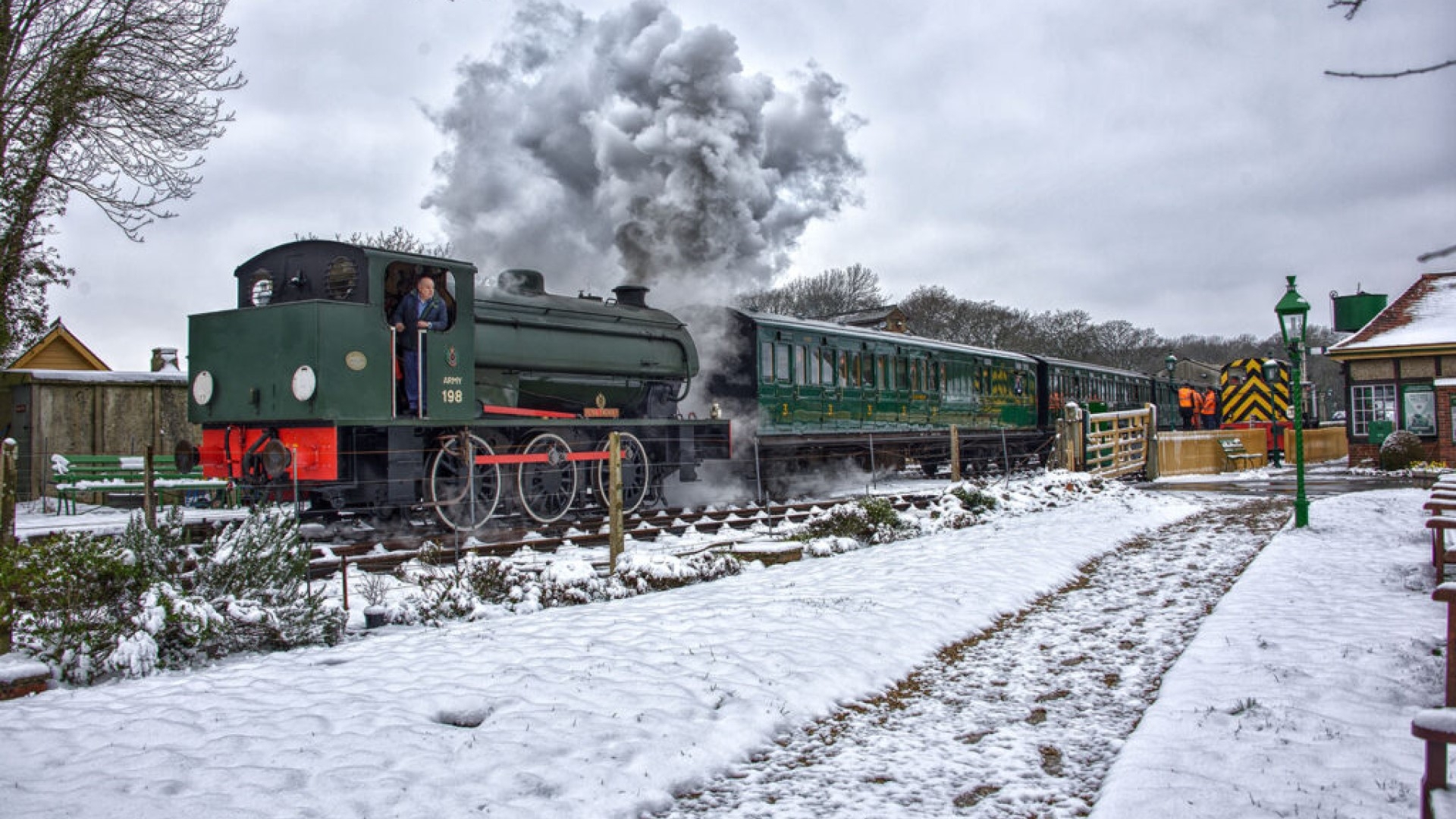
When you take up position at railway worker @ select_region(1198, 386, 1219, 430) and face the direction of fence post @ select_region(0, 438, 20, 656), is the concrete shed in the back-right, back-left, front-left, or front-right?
front-right

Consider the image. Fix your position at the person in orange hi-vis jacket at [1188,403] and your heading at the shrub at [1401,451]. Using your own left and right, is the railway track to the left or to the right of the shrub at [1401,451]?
right

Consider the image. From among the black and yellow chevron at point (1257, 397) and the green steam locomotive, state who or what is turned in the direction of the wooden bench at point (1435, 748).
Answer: the black and yellow chevron

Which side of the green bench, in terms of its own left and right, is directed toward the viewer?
front

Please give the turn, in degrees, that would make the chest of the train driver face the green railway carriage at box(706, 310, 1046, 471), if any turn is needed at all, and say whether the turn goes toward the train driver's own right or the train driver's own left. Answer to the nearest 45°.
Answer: approximately 90° to the train driver's own left

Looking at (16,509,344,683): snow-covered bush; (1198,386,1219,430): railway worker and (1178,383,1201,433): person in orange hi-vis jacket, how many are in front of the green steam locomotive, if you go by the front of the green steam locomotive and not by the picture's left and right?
2

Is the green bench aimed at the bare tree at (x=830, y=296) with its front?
no

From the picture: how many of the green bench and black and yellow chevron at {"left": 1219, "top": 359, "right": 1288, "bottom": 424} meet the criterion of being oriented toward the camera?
2

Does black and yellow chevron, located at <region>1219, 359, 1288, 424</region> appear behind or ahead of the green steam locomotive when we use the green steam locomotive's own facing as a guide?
ahead

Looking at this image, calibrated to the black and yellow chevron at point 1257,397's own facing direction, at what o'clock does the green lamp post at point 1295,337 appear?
The green lamp post is roughly at 12 o'clock from the black and yellow chevron.

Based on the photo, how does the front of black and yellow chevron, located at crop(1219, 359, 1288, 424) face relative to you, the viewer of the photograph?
facing the viewer

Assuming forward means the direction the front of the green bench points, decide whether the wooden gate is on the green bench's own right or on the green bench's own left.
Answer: on the green bench's own left

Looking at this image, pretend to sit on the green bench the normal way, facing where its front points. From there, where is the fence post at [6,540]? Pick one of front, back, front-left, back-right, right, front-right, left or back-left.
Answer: front
